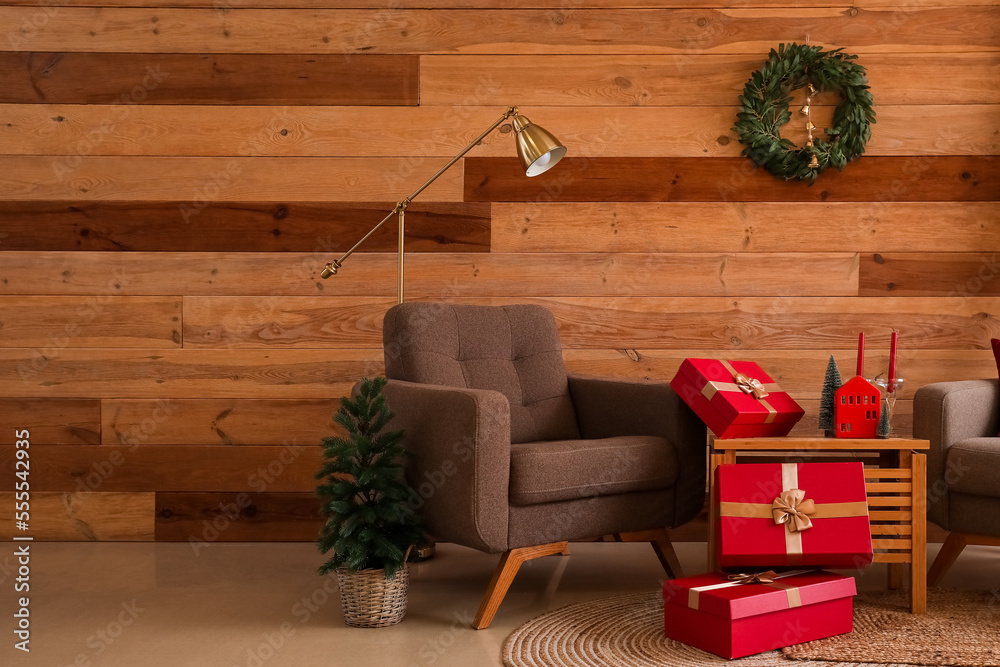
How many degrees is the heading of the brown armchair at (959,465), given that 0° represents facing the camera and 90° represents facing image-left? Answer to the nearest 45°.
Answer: approximately 45°

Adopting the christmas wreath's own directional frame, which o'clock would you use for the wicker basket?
The wicker basket is roughly at 1 o'clock from the christmas wreath.

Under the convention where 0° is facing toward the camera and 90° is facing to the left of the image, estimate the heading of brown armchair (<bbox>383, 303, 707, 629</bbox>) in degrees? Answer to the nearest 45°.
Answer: approximately 315°

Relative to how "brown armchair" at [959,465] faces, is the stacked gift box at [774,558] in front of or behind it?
in front

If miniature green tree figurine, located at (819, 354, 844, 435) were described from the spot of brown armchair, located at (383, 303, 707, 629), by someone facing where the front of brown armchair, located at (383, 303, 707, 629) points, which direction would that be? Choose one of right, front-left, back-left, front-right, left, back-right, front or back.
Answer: front-left

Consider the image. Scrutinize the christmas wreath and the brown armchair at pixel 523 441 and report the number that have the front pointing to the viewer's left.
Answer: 0

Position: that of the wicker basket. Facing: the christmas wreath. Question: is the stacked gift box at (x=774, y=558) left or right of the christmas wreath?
right

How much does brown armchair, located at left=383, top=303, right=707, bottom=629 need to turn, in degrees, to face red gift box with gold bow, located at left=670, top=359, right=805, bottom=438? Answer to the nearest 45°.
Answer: approximately 45° to its left

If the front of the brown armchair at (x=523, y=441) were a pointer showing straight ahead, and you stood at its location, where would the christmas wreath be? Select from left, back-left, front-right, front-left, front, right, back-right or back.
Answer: left
